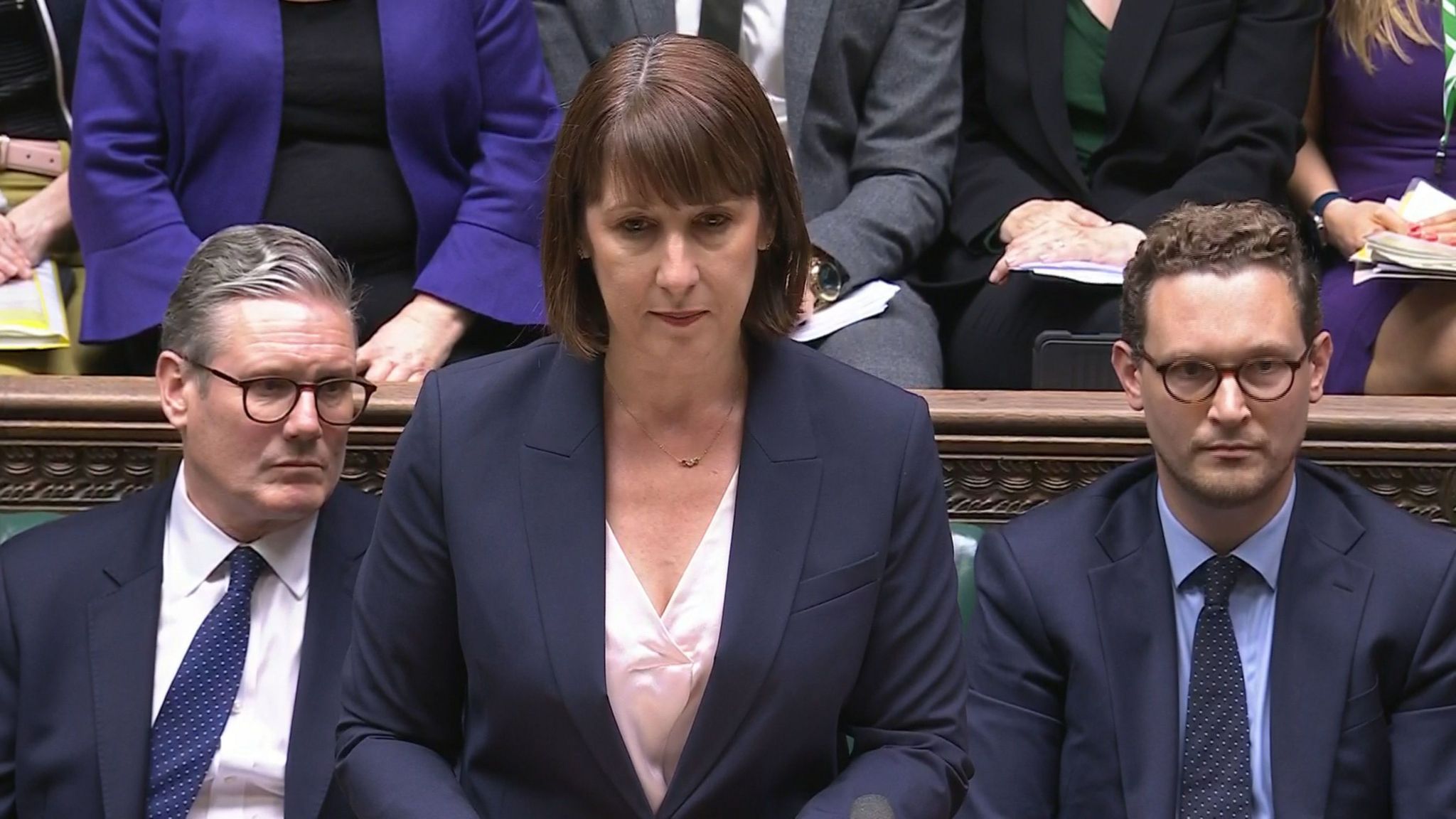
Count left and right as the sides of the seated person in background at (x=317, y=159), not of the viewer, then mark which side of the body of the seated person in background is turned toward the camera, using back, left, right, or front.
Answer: front

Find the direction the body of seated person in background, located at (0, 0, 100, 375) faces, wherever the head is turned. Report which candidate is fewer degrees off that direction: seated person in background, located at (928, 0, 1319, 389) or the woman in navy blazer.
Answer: the woman in navy blazer

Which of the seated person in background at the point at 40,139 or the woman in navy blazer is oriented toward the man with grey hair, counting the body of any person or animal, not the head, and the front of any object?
the seated person in background

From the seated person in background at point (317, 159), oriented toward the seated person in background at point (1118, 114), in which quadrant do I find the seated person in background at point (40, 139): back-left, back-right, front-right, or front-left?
back-left

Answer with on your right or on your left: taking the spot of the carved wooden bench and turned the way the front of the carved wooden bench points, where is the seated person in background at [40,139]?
on your right

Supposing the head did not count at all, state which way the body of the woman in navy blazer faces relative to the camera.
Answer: toward the camera

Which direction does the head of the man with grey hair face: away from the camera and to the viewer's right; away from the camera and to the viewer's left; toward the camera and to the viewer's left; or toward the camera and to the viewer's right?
toward the camera and to the viewer's right

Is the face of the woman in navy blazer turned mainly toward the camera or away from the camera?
toward the camera

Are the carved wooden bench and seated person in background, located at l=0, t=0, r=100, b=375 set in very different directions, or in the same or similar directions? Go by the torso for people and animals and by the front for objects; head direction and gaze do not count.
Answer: same or similar directions

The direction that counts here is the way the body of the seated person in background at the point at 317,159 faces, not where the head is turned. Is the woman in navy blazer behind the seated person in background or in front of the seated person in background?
in front
